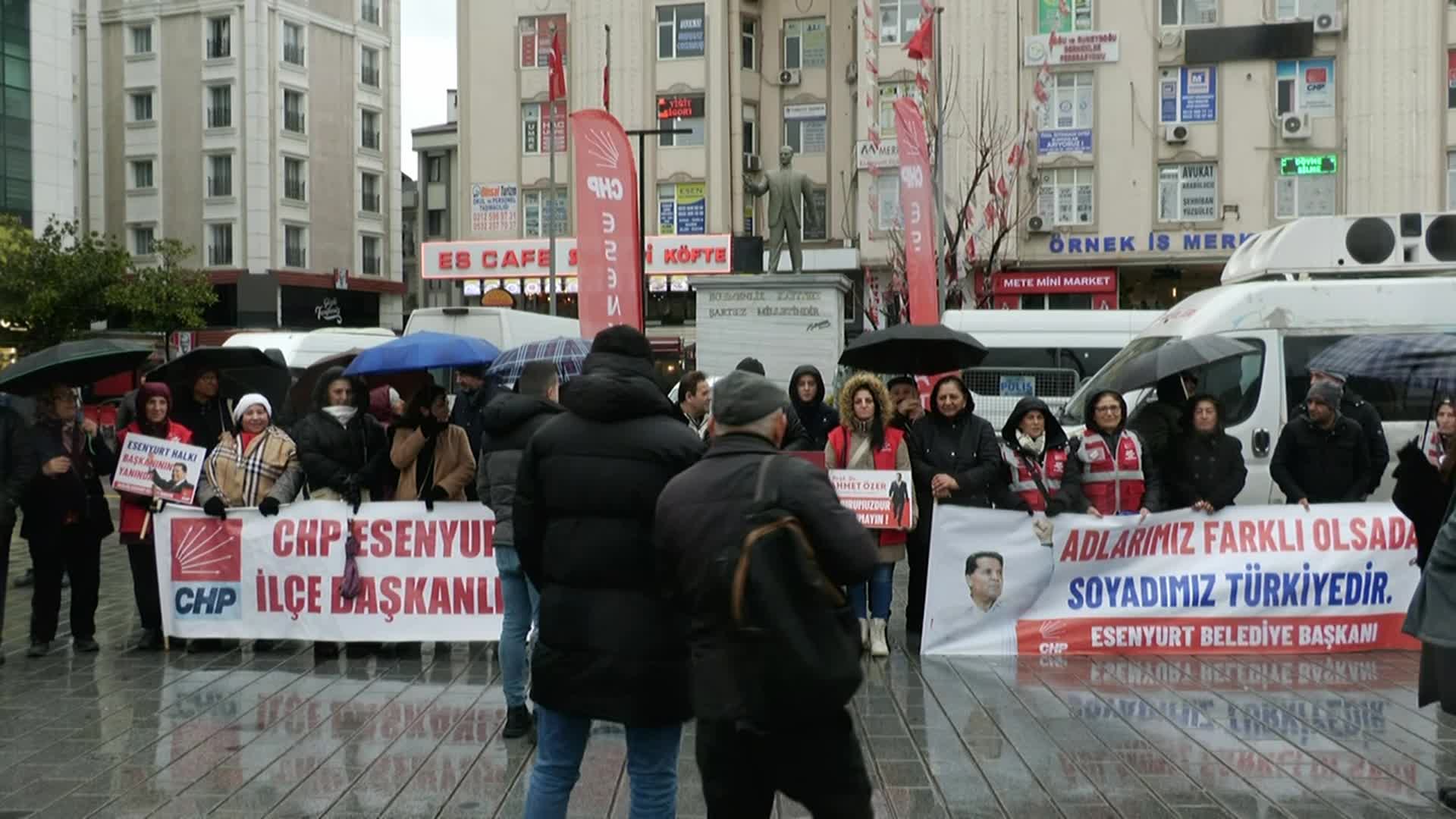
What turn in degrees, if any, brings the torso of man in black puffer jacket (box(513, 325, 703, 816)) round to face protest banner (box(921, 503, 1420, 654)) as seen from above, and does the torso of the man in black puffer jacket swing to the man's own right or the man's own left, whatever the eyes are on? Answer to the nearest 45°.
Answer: approximately 45° to the man's own right

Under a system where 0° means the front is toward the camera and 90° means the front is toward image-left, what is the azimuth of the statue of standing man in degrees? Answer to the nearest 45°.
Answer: approximately 0°

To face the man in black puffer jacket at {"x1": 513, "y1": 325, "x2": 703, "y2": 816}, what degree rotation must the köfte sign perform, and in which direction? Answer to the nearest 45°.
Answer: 0° — it already faces them

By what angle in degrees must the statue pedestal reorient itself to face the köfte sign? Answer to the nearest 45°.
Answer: approximately 180°

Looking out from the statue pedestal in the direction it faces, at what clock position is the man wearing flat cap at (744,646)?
The man wearing flat cap is roughly at 12 o'clock from the statue pedestal.

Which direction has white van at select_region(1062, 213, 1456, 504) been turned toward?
to the viewer's left

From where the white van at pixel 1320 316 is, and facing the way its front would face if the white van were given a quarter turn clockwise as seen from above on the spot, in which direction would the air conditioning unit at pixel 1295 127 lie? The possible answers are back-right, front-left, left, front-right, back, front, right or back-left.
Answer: front

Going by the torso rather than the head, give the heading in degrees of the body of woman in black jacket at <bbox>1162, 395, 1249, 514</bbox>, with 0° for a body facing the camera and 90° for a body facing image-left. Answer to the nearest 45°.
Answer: approximately 0°

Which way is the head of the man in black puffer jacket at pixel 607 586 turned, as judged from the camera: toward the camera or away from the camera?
away from the camera
